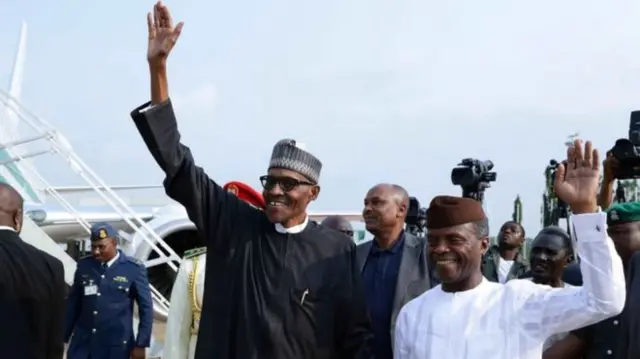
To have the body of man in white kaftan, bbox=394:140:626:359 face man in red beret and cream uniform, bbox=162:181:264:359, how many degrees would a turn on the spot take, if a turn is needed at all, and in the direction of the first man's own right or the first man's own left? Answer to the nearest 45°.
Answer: approximately 90° to the first man's own right

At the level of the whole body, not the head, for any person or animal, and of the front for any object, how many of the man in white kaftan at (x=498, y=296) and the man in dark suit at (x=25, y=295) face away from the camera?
1

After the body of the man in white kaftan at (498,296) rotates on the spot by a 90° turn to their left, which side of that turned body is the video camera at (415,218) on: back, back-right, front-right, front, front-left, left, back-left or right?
back-left

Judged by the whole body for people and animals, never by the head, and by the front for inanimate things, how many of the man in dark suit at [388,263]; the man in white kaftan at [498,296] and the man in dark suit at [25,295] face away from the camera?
1

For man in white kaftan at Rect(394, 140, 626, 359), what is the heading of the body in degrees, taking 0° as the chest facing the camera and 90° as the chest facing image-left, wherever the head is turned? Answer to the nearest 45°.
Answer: approximately 45°

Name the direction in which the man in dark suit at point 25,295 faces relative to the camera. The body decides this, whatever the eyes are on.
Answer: away from the camera

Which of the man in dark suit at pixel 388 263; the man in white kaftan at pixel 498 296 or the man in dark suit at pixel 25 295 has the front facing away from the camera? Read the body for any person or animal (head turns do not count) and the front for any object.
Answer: the man in dark suit at pixel 25 295

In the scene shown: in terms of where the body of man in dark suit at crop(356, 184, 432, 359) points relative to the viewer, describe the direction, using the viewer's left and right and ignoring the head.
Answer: facing the viewer and to the left of the viewer

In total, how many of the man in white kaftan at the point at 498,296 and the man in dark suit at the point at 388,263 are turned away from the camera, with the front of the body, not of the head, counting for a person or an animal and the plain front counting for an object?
0

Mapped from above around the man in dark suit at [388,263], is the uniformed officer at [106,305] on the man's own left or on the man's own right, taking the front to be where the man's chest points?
on the man's own right
